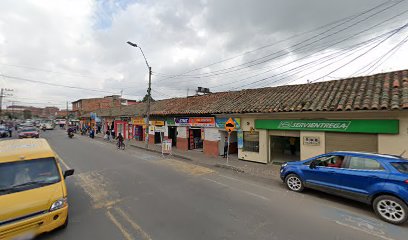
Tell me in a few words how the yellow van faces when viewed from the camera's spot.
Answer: facing the viewer

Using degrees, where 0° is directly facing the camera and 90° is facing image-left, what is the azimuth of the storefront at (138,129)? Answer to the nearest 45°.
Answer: approximately 45°

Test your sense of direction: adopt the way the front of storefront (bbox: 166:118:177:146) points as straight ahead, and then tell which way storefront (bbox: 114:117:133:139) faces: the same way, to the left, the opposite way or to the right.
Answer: the same way

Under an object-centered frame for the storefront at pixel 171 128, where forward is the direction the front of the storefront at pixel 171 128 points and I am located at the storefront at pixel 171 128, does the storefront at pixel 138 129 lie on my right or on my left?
on my right

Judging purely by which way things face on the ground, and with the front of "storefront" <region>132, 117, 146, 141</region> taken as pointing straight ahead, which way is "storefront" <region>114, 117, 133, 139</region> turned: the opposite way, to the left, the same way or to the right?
the same way

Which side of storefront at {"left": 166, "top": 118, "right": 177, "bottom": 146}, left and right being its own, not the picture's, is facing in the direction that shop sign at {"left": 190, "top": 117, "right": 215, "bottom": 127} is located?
left

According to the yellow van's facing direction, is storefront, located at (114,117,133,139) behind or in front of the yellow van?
behind

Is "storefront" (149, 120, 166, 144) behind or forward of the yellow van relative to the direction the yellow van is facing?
behind

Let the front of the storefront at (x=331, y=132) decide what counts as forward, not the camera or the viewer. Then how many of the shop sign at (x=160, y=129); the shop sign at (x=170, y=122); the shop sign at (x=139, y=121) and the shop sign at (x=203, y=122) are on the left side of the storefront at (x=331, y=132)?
0

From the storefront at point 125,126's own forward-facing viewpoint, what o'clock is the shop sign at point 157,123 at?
The shop sign is roughly at 10 o'clock from the storefront.

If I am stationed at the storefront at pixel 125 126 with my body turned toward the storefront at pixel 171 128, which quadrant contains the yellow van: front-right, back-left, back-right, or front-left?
front-right

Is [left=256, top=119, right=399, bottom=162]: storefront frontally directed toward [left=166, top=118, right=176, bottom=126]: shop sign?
no

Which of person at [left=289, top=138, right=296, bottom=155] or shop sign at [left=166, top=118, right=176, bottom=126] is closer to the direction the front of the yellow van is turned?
the person

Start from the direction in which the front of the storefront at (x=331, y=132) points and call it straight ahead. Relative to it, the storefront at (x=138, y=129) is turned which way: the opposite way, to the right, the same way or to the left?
the same way

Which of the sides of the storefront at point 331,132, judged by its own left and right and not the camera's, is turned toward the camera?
front

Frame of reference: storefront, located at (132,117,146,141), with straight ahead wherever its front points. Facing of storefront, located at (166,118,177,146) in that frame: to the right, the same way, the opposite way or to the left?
the same way

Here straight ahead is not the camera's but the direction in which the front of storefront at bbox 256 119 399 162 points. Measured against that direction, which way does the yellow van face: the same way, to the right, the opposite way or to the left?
to the left

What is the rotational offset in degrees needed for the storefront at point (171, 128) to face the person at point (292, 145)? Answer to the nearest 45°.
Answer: approximately 90° to its left
